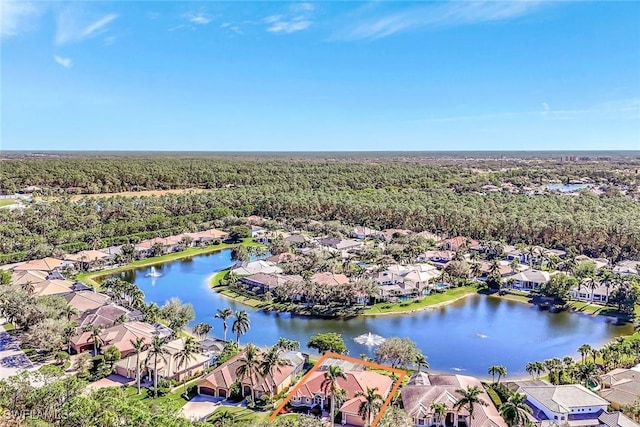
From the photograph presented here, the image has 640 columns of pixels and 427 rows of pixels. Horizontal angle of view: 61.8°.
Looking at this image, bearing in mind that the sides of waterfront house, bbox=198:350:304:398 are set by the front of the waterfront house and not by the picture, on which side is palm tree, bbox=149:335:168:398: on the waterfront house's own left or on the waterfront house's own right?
on the waterfront house's own right

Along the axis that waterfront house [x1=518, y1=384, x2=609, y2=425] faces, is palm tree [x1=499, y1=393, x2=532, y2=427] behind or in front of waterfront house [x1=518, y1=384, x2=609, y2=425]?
in front

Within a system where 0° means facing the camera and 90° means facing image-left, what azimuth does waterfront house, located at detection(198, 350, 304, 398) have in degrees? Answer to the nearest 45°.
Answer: approximately 0°

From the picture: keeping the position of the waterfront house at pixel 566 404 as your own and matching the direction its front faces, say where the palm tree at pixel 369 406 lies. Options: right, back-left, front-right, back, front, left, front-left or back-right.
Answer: front-right

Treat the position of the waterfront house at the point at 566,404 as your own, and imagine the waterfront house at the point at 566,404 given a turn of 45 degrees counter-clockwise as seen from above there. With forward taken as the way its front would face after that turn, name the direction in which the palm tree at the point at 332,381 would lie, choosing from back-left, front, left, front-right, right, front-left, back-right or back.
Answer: right

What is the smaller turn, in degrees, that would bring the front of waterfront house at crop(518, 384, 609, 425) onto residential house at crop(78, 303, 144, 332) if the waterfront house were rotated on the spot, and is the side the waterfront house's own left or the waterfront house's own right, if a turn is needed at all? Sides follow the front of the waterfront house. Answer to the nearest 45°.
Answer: approximately 90° to the waterfront house's own right

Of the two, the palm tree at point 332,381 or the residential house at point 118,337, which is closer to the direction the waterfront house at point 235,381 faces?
the palm tree

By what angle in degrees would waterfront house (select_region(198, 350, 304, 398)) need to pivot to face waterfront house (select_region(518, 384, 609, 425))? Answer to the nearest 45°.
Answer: approximately 90° to its left

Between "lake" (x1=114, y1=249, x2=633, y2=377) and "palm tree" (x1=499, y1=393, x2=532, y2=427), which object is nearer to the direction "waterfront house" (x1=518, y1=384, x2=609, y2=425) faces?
the palm tree

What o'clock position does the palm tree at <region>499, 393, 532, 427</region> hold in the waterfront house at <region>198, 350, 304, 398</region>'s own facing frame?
The palm tree is roughly at 10 o'clock from the waterfront house.

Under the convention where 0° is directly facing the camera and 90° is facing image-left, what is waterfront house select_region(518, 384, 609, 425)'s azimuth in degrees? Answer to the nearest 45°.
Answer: approximately 0°

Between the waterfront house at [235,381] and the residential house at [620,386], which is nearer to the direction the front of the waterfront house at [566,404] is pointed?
the waterfront house

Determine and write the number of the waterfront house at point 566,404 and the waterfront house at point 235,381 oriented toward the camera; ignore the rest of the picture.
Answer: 2

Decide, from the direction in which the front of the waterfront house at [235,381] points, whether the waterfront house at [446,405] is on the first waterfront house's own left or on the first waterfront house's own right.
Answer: on the first waterfront house's own left

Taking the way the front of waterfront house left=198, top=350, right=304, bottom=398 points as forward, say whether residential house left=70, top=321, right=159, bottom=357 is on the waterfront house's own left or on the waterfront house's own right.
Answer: on the waterfront house's own right
